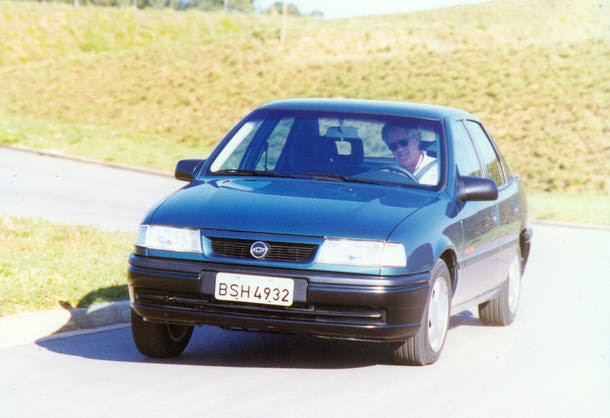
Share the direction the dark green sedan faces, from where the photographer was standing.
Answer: facing the viewer and to the left of the viewer
